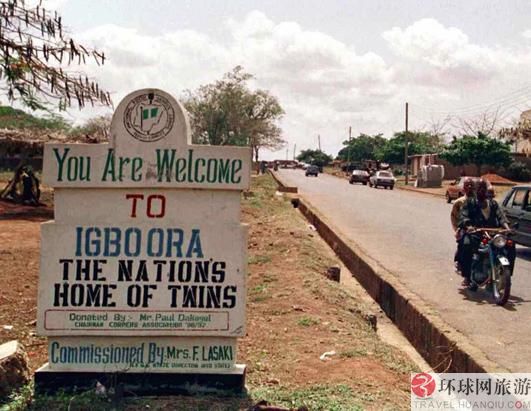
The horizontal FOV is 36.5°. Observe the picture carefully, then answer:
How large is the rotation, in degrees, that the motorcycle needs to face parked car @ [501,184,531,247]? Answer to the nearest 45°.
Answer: approximately 135° to its left

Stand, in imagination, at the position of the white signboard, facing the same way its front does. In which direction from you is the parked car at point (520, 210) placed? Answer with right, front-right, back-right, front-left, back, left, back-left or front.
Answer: back-left

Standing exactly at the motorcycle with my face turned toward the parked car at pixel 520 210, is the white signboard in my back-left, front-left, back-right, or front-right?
back-left

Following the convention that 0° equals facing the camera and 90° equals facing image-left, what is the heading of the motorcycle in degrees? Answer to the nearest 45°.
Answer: approximately 315°

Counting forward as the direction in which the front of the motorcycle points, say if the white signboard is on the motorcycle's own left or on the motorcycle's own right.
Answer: on the motorcycle's own right

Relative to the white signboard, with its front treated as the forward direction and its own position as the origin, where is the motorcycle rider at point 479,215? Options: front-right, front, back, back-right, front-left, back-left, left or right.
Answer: back-left

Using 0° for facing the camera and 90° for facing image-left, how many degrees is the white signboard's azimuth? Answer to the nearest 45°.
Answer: approximately 0°

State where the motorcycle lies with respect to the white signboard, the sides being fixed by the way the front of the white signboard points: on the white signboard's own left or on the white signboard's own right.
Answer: on the white signboard's own left
